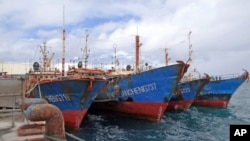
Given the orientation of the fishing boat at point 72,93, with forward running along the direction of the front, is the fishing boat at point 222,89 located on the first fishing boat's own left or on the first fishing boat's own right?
on the first fishing boat's own left

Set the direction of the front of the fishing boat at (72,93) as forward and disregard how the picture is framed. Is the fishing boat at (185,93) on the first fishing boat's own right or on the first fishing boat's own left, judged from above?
on the first fishing boat's own left

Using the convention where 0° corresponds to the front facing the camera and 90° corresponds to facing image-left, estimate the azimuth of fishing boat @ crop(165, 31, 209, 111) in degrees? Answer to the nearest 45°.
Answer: approximately 315°

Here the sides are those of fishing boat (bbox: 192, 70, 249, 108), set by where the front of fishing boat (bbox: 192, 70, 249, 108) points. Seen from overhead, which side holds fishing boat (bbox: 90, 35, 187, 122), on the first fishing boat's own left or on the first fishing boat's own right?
on the first fishing boat's own right

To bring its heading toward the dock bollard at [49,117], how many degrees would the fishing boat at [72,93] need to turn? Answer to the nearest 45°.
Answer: approximately 45° to its right

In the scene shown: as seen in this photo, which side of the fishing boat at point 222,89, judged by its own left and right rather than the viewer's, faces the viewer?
right

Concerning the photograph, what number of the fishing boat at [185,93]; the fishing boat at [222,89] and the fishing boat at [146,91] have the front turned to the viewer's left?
0

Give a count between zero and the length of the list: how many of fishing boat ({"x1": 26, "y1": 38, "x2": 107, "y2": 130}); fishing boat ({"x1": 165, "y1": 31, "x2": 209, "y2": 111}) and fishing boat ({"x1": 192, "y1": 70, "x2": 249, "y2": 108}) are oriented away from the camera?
0

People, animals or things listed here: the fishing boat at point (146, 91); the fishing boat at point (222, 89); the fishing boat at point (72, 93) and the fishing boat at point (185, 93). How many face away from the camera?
0

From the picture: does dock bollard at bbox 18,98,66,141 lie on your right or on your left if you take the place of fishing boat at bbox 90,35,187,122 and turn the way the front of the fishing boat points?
on your right

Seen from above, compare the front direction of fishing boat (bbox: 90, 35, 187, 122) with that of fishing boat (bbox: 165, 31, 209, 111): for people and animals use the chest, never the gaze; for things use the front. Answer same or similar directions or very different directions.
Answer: same or similar directions

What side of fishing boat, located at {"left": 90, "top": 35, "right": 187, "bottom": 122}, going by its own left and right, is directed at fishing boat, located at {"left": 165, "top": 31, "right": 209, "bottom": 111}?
left

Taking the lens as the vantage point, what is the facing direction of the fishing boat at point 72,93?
facing the viewer and to the right of the viewer

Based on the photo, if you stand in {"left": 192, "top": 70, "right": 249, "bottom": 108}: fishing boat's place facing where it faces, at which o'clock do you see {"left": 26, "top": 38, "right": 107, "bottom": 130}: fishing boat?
{"left": 26, "top": 38, "right": 107, "bottom": 130}: fishing boat is roughly at 4 o'clock from {"left": 192, "top": 70, "right": 249, "bottom": 108}: fishing boat.
